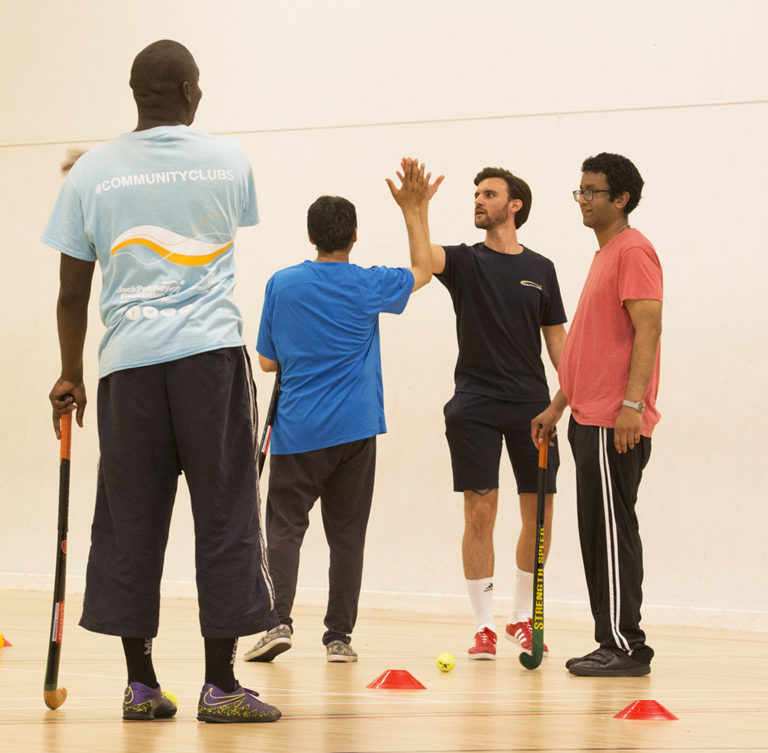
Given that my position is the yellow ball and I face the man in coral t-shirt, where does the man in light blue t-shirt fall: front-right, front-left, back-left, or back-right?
back-right

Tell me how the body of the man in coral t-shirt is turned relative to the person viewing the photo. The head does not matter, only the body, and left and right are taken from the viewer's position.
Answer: facing to the left of the viewer

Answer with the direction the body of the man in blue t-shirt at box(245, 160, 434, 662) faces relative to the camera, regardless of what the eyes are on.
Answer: away from the camera

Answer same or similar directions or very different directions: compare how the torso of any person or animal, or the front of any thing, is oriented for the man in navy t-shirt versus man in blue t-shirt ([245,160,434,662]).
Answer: very different directions

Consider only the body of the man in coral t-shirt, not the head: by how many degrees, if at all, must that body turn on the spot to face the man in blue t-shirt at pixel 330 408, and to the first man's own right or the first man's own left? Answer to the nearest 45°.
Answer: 0° — they already face them

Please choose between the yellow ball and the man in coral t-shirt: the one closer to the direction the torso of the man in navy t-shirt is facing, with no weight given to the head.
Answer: the yellow ball
